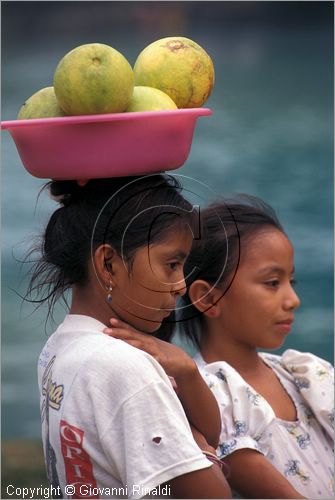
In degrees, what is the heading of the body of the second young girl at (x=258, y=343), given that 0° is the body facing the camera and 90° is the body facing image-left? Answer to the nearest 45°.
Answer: approximately 315°

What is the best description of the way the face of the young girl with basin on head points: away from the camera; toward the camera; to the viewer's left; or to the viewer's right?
to the viewer's right

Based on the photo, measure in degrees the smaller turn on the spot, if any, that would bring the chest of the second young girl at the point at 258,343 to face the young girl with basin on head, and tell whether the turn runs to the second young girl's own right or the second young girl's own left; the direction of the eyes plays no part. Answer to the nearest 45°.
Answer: approximately 90° to the second young girl's own right
